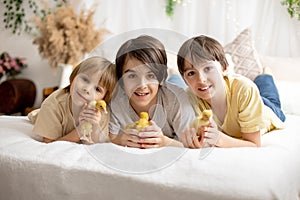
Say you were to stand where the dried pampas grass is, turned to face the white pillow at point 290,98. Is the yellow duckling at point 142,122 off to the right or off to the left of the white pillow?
right

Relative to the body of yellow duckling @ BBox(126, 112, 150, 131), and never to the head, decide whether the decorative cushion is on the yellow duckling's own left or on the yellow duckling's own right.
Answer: on the yellow duckling's own left

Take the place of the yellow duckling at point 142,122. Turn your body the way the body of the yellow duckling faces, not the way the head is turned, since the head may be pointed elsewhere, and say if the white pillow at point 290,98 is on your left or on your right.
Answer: on your left
